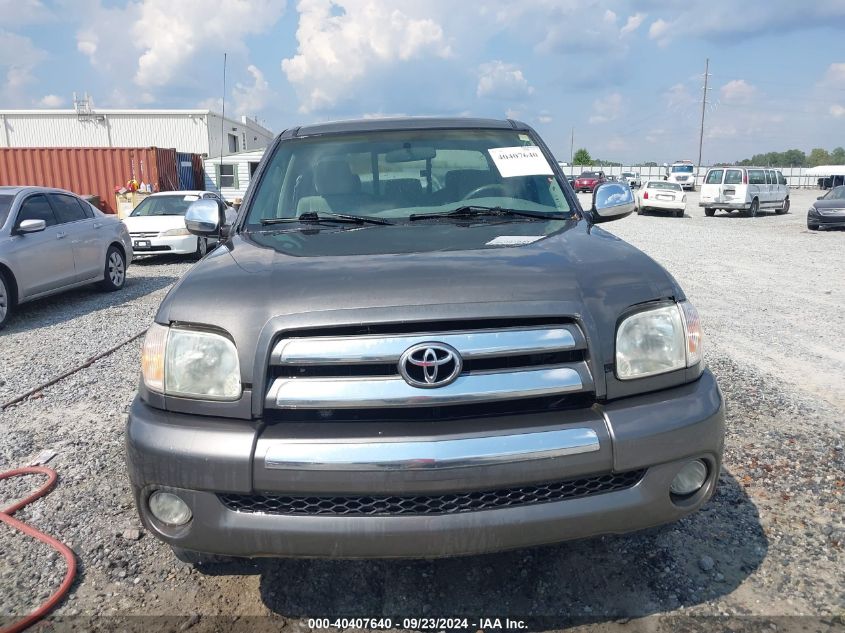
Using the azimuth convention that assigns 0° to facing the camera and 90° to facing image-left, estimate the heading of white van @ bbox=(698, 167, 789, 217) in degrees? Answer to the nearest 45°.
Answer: approximately 225°

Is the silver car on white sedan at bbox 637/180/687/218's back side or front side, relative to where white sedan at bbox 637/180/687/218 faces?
on the back side

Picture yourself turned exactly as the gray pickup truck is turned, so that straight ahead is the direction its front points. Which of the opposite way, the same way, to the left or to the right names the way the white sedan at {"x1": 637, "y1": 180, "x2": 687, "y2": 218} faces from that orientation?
the opposite way

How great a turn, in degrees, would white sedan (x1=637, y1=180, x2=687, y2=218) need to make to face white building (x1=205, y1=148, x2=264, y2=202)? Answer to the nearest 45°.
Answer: approximately 90° to its left

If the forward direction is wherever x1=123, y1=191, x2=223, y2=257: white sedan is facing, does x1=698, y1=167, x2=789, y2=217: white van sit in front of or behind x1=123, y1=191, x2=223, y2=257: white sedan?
behind

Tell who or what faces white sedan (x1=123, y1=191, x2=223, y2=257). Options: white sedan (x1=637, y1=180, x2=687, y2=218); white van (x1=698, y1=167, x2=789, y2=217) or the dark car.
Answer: the dark car

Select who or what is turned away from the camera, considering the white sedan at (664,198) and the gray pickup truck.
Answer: the white sedan
